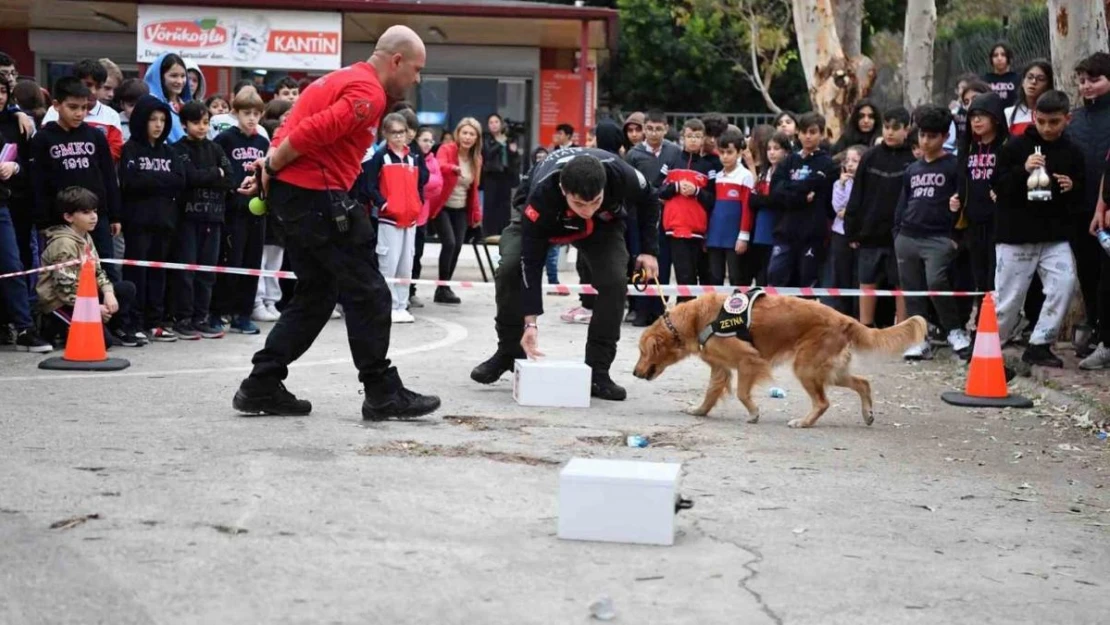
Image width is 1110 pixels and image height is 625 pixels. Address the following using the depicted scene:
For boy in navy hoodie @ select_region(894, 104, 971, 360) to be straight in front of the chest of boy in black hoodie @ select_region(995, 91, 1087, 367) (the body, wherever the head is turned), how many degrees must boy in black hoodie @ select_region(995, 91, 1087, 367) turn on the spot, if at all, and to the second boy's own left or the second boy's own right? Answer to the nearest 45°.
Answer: approximately 135° to the second boy's own right

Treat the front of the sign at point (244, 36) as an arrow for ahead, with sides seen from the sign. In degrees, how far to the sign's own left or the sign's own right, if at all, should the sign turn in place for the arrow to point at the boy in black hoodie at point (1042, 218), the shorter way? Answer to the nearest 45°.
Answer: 0° — it already faces them

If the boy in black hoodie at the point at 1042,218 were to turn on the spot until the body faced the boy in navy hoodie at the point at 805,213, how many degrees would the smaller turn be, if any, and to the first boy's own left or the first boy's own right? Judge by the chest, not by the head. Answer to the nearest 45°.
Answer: approximately 135° to the first boy's own right

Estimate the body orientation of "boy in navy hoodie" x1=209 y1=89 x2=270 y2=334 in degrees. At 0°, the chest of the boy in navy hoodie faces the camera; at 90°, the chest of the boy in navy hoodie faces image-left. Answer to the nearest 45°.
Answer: approximately 315°

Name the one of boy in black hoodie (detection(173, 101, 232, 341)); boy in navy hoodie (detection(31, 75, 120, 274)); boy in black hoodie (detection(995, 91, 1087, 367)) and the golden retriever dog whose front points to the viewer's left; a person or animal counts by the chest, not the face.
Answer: the golden retriever dog

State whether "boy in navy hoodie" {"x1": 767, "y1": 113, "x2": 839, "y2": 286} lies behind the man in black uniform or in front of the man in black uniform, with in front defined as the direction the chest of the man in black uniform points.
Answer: behind

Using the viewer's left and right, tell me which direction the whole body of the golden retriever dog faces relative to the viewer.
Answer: facing to the left of the viewer

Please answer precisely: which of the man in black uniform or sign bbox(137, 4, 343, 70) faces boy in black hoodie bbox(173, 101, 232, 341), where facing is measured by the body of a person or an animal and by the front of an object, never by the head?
the sign
